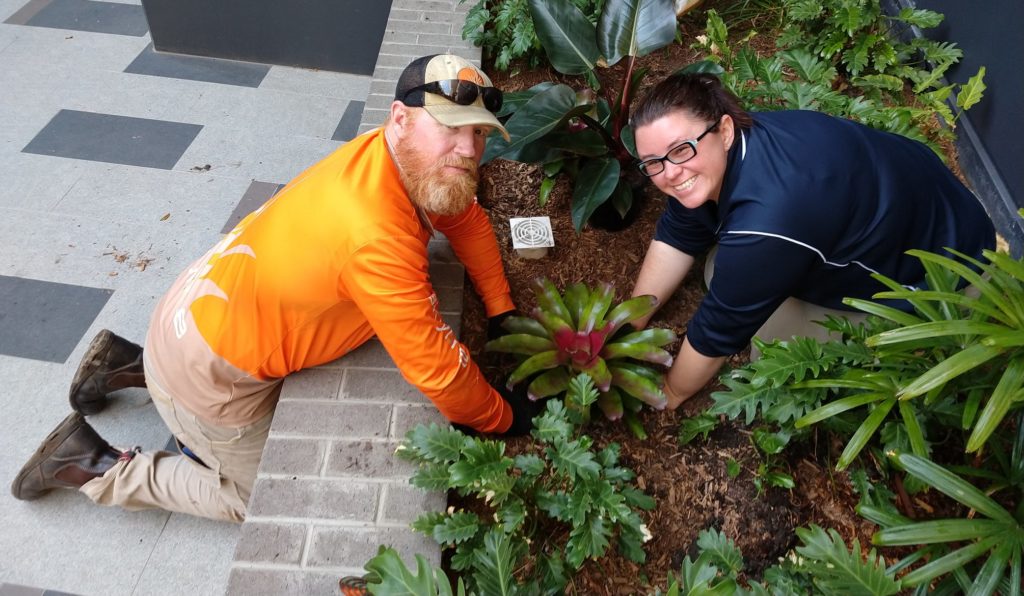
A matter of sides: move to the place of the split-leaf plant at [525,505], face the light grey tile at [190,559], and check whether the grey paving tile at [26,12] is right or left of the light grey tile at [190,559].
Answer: right

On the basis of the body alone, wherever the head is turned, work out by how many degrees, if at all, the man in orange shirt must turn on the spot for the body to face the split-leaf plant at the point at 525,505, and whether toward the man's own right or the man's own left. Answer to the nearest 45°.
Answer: approximately 45° to the man's own right

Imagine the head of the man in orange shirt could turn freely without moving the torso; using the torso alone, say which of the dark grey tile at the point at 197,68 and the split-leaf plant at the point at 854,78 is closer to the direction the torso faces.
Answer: the split-leaf plant

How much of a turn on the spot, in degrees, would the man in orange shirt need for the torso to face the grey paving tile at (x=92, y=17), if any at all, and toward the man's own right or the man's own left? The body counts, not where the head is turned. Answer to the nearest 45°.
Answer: approximately 90° to the man's own left

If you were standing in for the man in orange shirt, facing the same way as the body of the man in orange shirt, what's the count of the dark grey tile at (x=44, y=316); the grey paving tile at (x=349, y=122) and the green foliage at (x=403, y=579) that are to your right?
1

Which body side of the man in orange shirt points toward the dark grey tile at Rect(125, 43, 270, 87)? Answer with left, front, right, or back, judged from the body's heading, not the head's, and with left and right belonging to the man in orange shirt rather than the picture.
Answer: left

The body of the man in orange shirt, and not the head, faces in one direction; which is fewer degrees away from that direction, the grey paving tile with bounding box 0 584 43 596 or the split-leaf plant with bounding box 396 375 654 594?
the split-leaf plant

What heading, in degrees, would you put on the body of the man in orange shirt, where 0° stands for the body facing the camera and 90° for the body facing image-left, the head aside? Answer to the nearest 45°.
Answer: approximately 270°

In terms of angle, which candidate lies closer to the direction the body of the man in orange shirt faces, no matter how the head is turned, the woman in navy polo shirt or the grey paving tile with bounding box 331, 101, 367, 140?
the woman in navy polo shirt

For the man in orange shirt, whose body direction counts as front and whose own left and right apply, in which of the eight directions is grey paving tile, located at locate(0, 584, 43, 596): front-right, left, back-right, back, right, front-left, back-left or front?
back

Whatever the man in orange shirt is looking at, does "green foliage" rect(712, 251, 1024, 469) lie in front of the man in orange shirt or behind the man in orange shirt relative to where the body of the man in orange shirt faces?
in front
